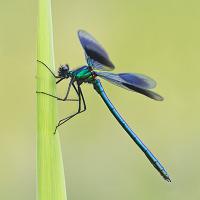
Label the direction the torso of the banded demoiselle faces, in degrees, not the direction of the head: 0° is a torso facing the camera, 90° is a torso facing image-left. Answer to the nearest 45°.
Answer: approximately 90°
